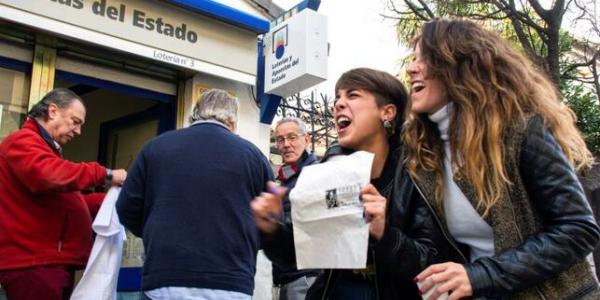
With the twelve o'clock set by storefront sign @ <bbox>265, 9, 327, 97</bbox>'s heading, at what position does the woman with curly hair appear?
The woman with curly hair is roughly at 10 o'clock from the storefront sign.

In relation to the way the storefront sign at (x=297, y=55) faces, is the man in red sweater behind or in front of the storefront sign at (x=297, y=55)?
in front

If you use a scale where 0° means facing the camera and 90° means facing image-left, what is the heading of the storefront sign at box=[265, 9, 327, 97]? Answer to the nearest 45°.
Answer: approximately 45°

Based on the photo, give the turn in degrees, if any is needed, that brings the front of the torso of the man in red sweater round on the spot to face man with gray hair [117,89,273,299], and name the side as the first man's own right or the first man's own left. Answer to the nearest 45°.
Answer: approximately 45° to the first man's own right

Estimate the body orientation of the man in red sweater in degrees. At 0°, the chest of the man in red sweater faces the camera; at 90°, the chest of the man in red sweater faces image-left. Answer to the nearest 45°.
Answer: approximately 270°

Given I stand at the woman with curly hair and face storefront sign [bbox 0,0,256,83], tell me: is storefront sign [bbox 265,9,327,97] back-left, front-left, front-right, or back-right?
front-right

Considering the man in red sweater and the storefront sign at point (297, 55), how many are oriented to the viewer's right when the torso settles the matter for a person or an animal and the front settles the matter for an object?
1

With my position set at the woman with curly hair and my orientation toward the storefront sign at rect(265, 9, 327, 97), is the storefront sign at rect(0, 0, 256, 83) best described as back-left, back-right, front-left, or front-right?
front-left

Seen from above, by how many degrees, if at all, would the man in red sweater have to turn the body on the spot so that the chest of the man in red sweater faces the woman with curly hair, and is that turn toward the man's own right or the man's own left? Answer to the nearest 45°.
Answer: approximately 45° to the man's own right

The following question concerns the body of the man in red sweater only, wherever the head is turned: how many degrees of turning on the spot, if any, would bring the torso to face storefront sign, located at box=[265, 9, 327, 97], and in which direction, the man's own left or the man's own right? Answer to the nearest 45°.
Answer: approximately 45° to the man's own left

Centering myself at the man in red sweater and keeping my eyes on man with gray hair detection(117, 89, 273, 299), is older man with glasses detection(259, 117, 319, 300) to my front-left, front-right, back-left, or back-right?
front-left

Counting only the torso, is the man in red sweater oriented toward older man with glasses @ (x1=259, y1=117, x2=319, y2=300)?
yes
